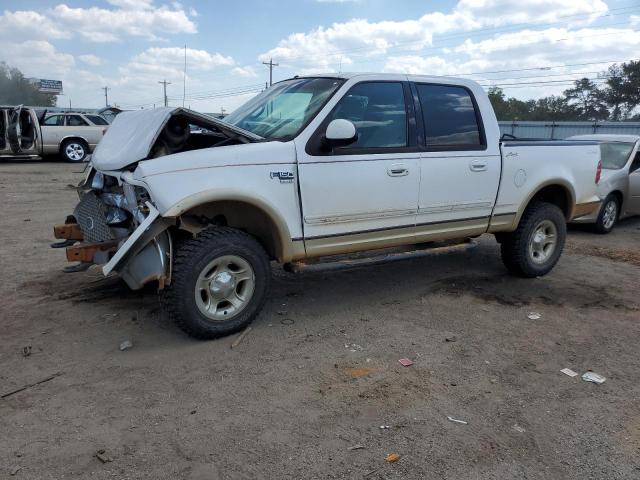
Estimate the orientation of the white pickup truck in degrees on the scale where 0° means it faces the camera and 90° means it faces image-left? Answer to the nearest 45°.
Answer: approximately 45°

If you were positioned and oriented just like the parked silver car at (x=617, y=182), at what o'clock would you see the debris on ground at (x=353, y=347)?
The debris on ground is roughly at 11 o'clock from the parked silver car.

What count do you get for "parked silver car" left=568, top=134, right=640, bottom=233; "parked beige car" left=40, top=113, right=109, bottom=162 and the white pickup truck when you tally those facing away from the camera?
0

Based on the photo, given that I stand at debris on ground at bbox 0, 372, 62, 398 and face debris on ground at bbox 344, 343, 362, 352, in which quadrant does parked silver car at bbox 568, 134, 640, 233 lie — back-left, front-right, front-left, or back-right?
front-left

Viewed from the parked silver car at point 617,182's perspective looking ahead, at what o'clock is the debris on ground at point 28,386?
The debris on ground is roughly at 11 o'clock from the parked silver car.

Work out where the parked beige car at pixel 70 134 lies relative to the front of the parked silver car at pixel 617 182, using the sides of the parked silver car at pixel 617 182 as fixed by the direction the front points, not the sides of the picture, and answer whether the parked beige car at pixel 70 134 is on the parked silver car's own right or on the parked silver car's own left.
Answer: on the parked silver car's own right

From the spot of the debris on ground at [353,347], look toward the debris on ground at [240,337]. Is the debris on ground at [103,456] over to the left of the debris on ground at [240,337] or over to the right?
left

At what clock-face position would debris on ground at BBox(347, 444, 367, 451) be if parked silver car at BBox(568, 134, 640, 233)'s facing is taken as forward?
The debris on ground is roughly at 11 o'clock from the parked silver car.

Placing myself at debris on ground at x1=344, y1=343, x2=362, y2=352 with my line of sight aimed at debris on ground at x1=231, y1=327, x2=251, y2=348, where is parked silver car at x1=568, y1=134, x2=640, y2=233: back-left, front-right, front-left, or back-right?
back-right
